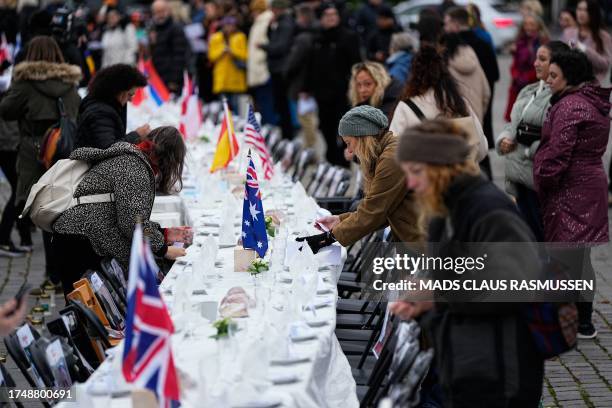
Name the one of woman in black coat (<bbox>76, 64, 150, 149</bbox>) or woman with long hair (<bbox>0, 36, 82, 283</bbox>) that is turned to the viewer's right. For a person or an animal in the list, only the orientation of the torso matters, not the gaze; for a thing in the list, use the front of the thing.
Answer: the woman in black coat

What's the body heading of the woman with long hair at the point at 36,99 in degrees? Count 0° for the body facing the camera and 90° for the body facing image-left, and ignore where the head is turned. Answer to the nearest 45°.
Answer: approximately 180°

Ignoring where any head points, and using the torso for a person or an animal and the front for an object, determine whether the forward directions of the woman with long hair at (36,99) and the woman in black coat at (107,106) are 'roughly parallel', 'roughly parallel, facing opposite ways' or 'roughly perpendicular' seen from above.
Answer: roughly perpendicular

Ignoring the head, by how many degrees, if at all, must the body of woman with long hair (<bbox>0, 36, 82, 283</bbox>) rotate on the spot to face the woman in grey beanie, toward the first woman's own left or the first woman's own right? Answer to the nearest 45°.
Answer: approximately 135° to the first woman's own right

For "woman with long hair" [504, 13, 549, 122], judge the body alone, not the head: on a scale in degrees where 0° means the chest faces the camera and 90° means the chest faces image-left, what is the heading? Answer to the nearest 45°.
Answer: approximately 45°

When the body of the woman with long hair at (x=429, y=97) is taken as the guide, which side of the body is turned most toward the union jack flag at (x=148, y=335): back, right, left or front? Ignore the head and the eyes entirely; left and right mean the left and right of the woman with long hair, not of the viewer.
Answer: back

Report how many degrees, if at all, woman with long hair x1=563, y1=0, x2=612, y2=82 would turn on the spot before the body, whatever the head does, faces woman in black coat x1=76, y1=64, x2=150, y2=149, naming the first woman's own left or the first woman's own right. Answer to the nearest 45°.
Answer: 0° — they already face them

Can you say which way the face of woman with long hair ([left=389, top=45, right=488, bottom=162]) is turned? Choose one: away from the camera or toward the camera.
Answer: away from the camera

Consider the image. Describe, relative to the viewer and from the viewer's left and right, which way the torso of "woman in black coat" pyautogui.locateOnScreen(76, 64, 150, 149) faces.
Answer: facing to the right of the viewer

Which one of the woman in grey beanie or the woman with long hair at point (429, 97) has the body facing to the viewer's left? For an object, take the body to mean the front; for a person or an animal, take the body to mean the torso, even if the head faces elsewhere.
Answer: the woman in grey beanie

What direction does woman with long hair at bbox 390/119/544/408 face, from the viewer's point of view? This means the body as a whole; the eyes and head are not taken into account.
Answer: to the viewer's left

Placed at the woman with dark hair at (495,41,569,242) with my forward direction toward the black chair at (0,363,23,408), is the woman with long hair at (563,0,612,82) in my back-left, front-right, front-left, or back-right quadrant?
back-right
